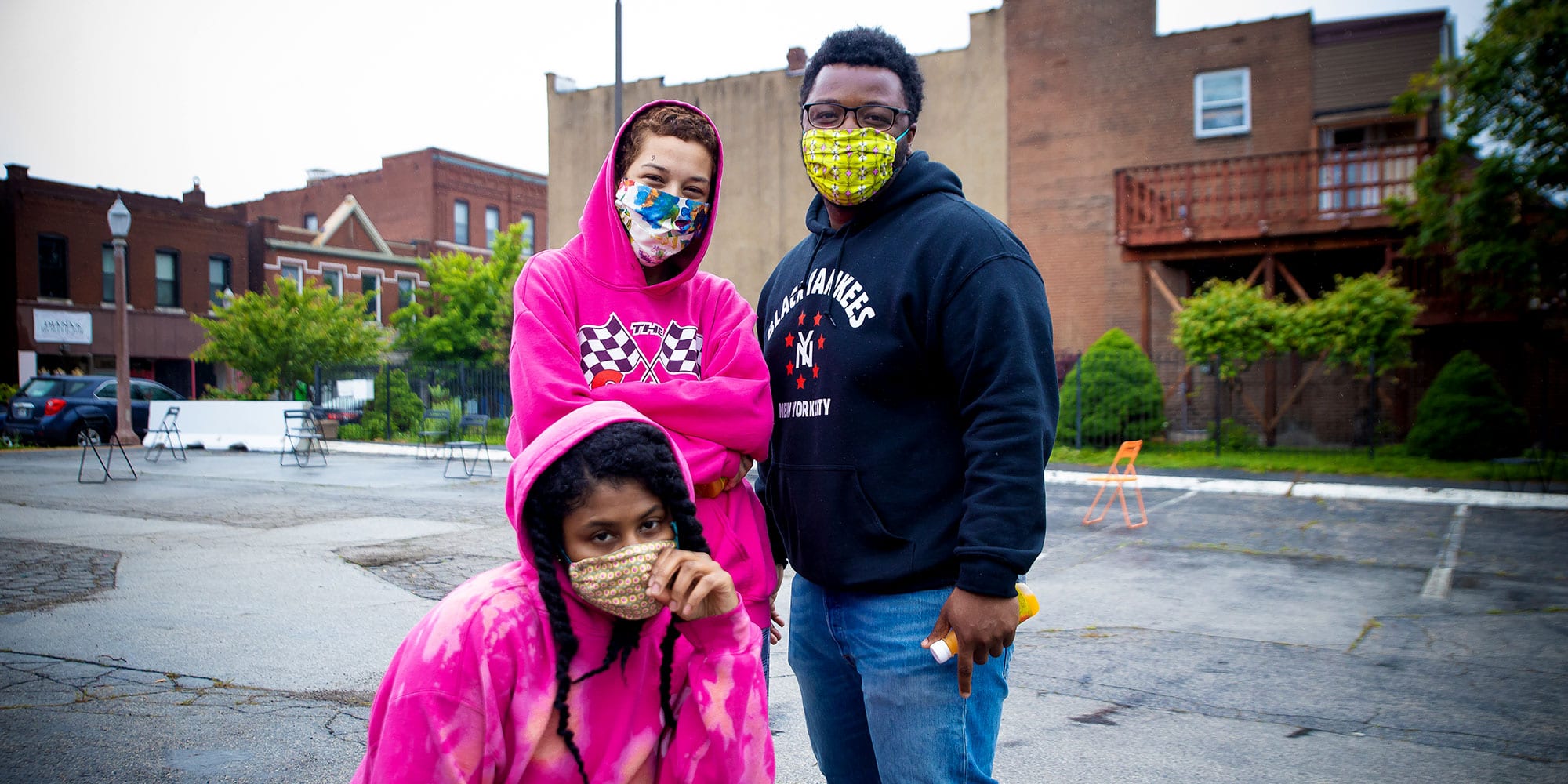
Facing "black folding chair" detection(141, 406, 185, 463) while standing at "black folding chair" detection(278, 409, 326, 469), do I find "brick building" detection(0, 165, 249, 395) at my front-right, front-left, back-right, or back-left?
front-right

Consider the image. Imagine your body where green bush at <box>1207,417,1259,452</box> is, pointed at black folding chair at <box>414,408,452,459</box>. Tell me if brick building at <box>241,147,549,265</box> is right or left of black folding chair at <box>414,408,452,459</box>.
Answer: right

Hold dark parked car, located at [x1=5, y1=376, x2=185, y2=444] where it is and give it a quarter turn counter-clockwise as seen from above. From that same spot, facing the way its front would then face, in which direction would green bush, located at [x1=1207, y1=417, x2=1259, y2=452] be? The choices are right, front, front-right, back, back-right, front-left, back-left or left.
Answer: back

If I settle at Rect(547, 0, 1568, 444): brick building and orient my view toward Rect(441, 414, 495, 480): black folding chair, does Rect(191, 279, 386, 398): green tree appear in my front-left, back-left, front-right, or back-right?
front-right

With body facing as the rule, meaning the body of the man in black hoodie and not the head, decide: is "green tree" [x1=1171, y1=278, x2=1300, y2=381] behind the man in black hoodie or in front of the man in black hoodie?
behind

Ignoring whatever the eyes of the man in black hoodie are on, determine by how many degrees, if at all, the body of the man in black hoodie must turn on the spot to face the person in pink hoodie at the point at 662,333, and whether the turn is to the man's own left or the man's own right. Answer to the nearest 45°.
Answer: approximately 45° to the man's own right
